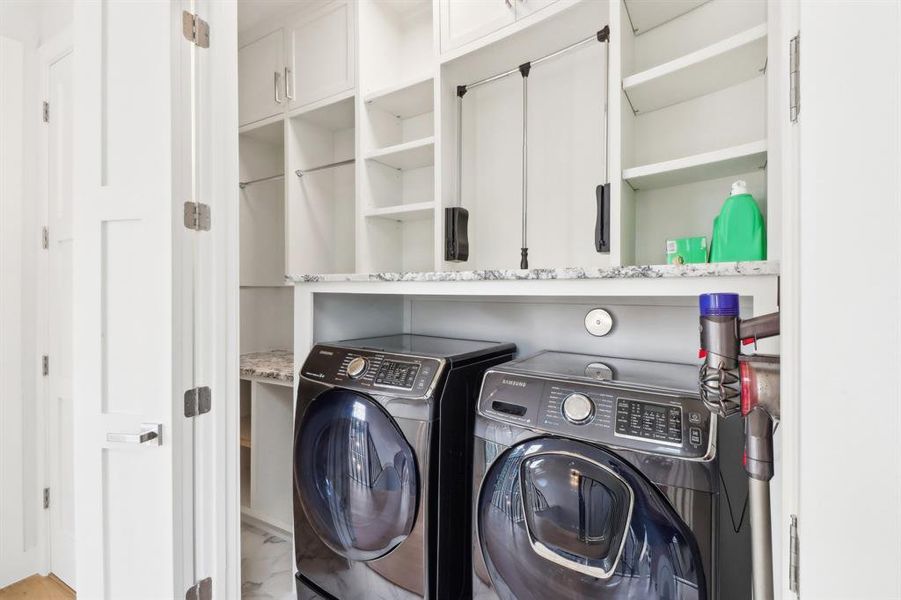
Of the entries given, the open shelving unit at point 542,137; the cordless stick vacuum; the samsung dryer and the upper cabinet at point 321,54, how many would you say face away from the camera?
0

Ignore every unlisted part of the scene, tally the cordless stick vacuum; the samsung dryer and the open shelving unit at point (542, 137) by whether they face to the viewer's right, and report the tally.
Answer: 0

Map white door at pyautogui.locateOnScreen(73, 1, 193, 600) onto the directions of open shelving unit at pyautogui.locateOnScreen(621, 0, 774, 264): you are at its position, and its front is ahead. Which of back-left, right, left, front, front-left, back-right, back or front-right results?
front

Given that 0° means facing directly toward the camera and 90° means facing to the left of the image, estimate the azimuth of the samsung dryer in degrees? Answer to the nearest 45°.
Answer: approximately 45°

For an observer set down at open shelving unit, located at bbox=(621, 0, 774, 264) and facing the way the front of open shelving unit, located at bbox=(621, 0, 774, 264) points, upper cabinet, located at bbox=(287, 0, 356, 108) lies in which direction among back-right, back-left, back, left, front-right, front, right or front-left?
front-right

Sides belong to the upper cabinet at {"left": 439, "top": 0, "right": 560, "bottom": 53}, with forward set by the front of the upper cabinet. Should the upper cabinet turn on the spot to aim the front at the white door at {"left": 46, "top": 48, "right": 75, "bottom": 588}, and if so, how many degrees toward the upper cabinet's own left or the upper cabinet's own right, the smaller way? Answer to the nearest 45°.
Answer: approximately 45° to the upper cabinet's own right

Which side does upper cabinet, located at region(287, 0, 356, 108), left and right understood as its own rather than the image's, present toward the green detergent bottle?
left

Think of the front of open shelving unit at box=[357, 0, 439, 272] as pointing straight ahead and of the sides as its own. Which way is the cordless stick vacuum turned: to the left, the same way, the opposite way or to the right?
to the right

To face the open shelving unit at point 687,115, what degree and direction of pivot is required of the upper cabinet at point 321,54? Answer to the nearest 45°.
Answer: approximately 90° to its left

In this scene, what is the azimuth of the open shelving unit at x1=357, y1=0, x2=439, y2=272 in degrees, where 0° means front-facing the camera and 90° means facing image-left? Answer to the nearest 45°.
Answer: approximately 45°

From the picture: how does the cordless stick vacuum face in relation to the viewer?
to the viewer's left

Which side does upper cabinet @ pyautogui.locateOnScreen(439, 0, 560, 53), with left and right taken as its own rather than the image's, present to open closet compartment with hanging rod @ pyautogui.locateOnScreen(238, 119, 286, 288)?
right

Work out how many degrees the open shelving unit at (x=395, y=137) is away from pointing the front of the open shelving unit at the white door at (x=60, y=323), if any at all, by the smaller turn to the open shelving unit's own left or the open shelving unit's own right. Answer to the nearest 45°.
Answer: approximately 45° to the open shelving unit's own right

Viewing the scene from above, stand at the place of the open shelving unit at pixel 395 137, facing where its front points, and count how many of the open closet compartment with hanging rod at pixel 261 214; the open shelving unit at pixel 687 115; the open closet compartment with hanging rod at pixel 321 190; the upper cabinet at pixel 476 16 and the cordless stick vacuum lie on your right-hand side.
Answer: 2

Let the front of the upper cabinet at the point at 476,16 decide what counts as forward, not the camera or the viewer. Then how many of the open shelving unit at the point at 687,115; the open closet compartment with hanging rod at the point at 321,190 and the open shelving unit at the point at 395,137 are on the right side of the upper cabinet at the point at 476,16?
2
